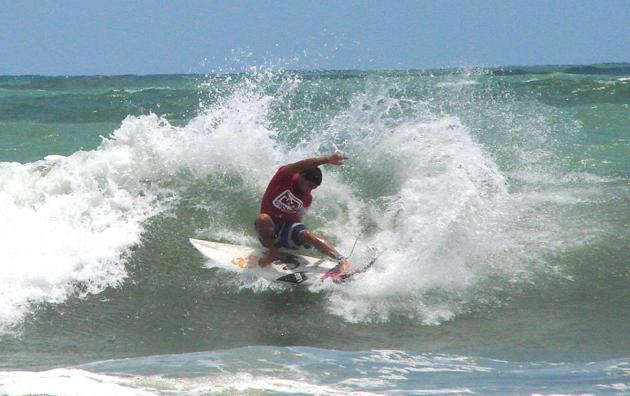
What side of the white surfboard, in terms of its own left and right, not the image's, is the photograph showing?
left
